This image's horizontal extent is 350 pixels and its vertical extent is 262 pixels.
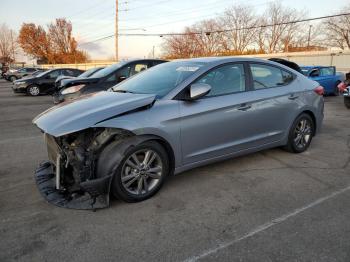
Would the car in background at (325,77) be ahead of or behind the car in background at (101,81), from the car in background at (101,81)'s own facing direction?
behind

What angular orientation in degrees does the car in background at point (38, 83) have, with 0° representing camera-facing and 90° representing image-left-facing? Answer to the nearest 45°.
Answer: approximately 45°

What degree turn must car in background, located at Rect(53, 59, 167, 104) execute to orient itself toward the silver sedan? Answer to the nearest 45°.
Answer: approximately 45° to its left
